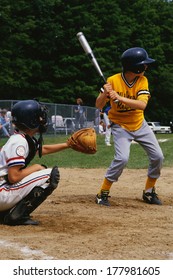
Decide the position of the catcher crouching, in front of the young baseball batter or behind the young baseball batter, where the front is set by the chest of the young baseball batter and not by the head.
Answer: in front

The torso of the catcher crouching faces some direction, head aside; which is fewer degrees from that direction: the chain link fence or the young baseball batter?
the young baseball batter

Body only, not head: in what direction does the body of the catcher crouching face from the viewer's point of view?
to the viewer's right

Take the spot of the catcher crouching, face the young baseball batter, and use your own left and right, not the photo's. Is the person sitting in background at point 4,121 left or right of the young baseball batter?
left

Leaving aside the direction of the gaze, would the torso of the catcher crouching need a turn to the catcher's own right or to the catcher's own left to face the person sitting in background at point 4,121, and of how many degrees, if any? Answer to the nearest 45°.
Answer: approximately 90° to the catcher's own left

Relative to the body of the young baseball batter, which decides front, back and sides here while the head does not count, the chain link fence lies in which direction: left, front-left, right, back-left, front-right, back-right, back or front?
back

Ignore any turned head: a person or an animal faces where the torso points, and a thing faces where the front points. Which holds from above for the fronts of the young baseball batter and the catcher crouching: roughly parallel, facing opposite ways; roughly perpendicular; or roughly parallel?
roughly perpendicular

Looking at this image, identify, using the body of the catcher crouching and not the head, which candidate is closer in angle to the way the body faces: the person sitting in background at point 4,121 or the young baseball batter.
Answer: the young baseball batter

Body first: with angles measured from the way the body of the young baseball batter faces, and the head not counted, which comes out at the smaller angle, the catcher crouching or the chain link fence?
the catcher crouching

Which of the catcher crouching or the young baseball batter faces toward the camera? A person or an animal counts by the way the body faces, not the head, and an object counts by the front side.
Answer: the young baseball batter

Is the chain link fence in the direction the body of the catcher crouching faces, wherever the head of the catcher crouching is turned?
no

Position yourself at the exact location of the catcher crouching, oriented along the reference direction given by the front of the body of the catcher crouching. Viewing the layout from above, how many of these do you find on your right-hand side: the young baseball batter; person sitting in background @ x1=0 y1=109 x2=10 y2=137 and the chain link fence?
0

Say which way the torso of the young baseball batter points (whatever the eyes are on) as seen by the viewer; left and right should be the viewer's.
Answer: facing the viewer
